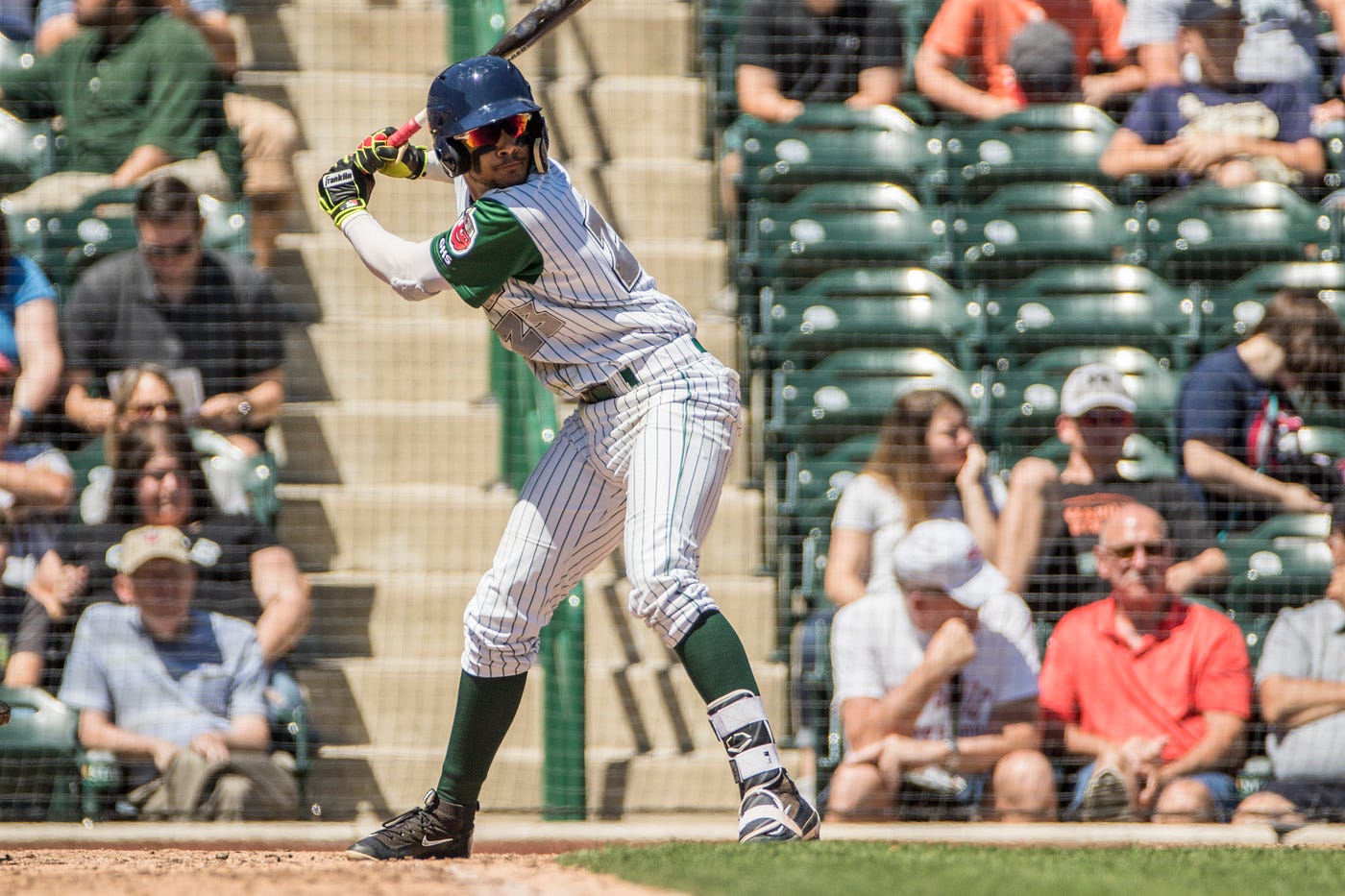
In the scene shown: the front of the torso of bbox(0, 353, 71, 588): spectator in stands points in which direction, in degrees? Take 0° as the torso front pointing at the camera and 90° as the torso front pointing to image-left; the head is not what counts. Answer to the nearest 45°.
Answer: approximately 0°

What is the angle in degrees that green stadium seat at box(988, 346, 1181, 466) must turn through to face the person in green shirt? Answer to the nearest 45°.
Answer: approximately 90° to its right

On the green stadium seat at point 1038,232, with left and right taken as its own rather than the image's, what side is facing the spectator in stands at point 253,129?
right

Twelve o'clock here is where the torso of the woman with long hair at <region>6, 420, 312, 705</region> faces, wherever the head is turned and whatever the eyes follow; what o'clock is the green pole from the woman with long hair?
The green pole is roughly at 10 o'clock from the woman with long hair.

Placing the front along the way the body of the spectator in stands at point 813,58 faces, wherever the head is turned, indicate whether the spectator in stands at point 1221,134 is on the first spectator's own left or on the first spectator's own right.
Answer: on the first spectator's own left

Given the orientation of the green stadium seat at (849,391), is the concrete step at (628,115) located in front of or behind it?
behind

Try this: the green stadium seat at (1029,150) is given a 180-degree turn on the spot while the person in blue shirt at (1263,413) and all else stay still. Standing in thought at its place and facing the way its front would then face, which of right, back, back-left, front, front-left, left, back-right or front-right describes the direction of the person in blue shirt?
back-right

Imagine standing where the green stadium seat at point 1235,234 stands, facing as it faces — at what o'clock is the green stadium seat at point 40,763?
the green stadium seat at point 40,763 is roughly at 2 o'clock from the green stadium seat at point 1235,234.
